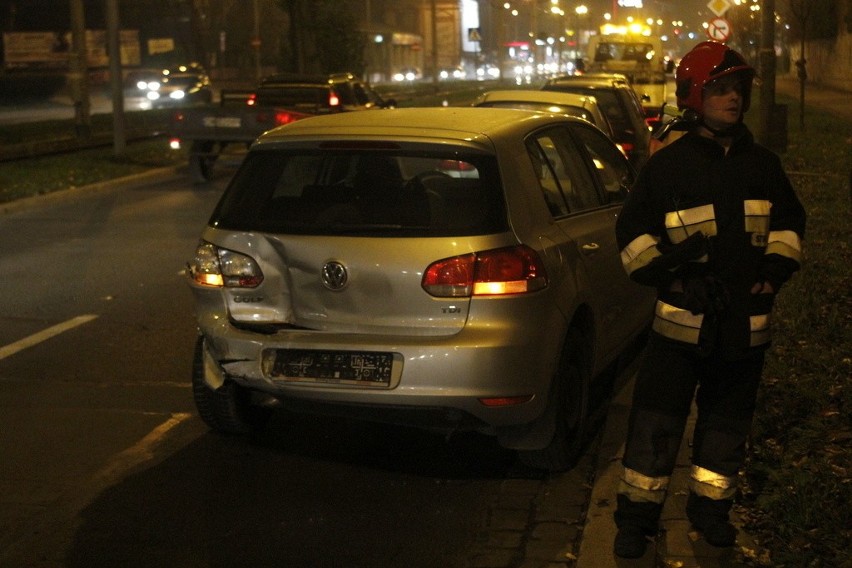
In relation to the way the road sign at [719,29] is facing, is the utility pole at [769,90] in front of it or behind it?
in front

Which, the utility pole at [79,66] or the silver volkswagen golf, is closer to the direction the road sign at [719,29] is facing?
the silver volkswagen golf

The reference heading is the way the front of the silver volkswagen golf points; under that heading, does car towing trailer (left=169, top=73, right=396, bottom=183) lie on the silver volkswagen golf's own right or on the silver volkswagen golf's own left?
on the silver volkswagen golf's own left

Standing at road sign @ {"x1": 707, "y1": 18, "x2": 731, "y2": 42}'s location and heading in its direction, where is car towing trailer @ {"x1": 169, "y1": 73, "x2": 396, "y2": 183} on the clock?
The car towing trailer is roughly at 2 o'clock from the road sign.

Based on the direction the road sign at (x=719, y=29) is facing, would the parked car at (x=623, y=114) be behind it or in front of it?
in front

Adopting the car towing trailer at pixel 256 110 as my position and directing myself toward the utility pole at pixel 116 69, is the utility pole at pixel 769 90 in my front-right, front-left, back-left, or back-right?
back-right

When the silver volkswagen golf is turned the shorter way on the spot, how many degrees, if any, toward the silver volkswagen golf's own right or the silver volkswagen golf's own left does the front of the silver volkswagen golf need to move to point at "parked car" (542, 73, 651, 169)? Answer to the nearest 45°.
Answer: approximately 45° to the silver volkswagen golf's own left

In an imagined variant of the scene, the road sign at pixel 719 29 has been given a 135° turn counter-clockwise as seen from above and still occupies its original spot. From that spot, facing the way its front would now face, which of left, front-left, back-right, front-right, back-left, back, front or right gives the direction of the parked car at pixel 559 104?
back-right

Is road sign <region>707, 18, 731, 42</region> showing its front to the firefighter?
yes

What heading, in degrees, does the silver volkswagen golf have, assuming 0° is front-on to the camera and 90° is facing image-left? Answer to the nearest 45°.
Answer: approximately 225°

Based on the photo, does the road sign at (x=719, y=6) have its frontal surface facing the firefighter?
yes

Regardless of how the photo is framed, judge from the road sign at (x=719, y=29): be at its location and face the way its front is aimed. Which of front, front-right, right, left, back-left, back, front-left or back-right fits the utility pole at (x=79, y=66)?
right

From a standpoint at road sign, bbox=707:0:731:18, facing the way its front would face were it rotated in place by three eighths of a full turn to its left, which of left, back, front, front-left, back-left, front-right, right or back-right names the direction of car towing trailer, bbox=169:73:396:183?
back
